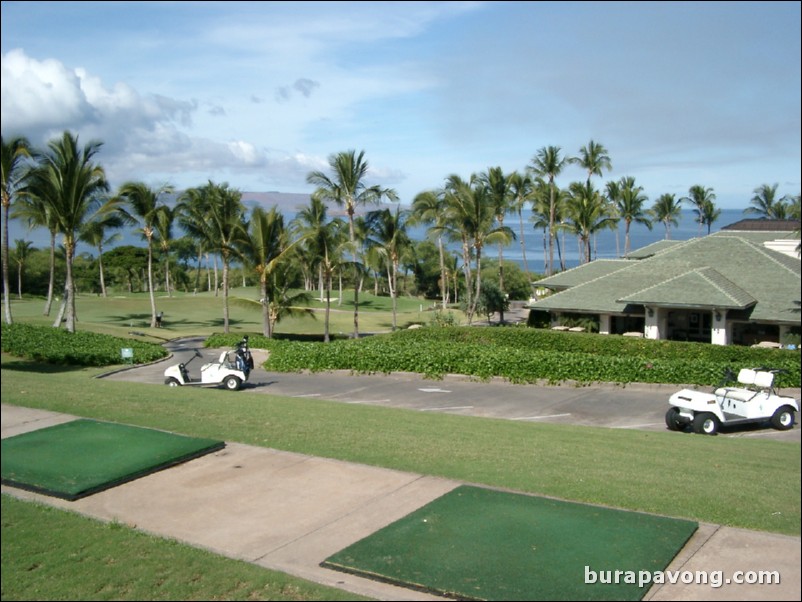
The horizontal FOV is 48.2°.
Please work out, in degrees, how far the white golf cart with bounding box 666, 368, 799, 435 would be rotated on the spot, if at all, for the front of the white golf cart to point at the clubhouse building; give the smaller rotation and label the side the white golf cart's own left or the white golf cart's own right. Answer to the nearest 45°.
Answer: approximately 135° to the white golf cart's own right

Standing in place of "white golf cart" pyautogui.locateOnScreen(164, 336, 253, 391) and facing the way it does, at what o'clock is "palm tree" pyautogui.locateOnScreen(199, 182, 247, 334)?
The palm tree is roughly at 3 o'clock from the white golf cart.

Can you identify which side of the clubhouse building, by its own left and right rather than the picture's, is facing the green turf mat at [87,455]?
front

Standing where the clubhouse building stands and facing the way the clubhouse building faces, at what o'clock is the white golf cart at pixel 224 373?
The white golf cart is roughly at 1 o'clock from the clubhouse building.

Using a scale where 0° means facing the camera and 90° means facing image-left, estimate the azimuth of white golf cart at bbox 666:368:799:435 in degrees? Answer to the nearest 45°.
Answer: approximately 45°

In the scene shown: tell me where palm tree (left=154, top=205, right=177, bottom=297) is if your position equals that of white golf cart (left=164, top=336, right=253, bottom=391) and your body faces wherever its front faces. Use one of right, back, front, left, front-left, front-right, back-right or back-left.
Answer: right

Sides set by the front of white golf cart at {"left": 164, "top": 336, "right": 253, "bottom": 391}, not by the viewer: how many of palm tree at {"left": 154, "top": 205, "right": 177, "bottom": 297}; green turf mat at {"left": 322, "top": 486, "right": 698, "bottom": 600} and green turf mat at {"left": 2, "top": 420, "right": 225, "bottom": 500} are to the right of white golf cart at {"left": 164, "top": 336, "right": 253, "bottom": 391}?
1

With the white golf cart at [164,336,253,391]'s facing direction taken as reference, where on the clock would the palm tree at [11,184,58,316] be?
The palm tree is roughly at 2 o'clock from the white golf cart.

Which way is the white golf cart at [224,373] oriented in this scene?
to the viewer's left

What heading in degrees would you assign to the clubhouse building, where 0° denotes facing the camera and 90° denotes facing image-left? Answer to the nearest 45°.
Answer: approximately 0°

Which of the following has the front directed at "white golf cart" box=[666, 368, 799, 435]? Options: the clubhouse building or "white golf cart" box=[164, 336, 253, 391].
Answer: the clubhouse building

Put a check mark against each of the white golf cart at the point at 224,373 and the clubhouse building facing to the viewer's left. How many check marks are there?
1

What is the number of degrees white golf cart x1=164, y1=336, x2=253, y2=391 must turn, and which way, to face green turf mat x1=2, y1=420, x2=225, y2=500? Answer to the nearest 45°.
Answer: approximately 90° to its left

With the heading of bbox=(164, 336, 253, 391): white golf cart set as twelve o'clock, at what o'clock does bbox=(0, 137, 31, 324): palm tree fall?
The palm tree is roughly at 2 o'clock from the white golf cart.

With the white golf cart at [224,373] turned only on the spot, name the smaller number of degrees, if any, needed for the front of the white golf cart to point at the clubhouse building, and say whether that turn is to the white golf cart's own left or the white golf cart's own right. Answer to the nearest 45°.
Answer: approximately 135° to the white golf cart's own right

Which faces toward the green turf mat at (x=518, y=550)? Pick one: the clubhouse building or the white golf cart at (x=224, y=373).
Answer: the clubhouse building
